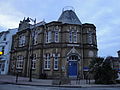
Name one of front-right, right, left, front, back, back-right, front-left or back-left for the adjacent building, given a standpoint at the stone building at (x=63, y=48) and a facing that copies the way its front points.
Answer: back-right

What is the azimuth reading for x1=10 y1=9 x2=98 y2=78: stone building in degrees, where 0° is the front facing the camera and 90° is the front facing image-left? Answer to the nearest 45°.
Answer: approximately 0°

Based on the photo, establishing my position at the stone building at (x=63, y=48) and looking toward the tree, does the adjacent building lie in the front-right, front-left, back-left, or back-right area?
back-right

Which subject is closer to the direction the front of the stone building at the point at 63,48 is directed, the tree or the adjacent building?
the tree
